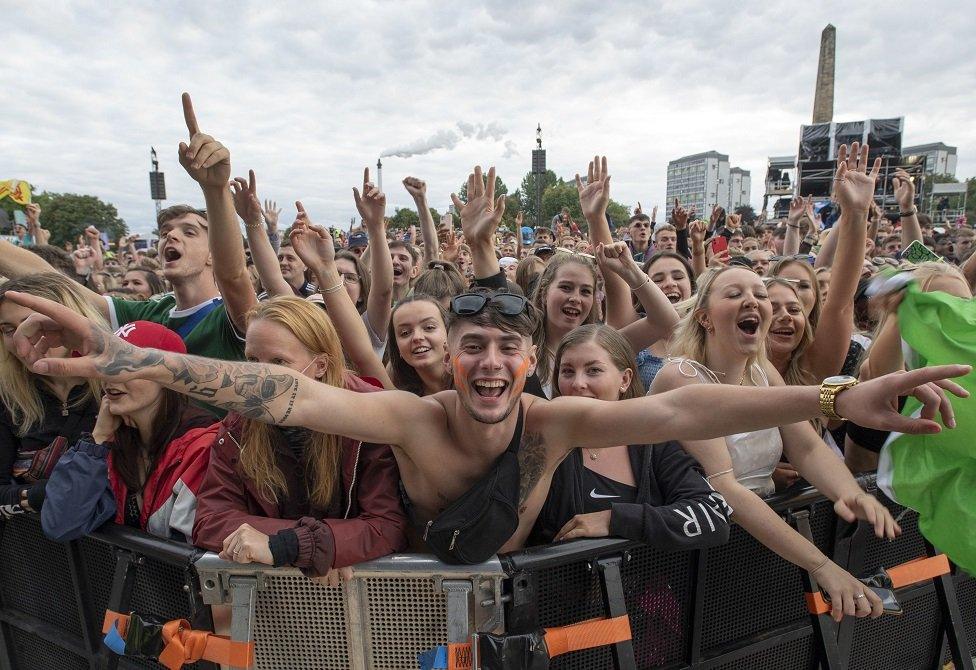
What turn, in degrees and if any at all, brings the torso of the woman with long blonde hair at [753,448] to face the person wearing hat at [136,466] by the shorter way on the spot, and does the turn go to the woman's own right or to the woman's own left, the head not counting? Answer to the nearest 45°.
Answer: approximately 90° to the woman's own right

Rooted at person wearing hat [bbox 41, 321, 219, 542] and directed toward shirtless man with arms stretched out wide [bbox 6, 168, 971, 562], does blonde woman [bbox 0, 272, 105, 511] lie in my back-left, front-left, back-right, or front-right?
back-left

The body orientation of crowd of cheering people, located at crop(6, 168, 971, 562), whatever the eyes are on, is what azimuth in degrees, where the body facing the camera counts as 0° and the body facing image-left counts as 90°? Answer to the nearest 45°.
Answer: approximately 0°

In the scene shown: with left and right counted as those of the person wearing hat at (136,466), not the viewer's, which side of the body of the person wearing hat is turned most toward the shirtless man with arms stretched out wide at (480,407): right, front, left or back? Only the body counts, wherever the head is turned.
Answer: left

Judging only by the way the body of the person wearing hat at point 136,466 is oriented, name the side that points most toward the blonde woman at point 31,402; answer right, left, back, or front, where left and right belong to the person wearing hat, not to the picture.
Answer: right

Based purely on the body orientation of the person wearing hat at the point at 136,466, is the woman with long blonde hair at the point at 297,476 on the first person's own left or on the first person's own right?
on the first person's own left

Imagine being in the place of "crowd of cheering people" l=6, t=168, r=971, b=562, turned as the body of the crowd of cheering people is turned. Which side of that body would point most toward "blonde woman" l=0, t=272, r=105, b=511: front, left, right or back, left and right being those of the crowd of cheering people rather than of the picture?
right

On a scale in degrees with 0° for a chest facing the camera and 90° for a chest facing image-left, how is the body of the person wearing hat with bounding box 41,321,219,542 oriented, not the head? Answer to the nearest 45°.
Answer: approximately 45°
